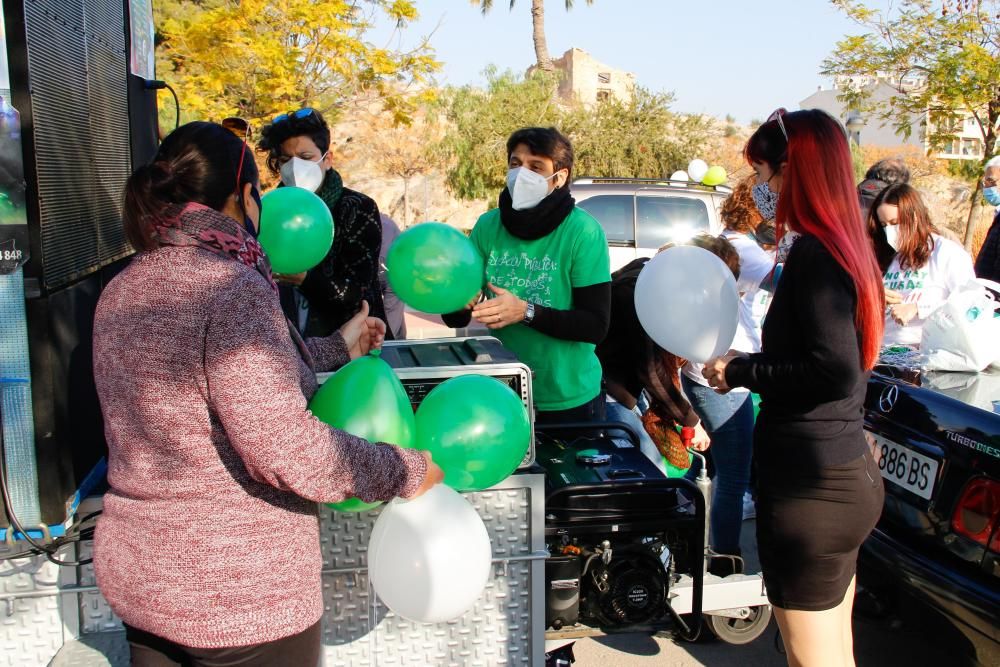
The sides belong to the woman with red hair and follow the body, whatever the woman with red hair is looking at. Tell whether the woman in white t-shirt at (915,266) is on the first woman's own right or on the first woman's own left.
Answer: on the first woman's own right

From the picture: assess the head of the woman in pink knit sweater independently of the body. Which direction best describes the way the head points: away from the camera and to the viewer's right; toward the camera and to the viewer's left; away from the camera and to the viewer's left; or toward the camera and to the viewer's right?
away from the camera and to the viewer's right

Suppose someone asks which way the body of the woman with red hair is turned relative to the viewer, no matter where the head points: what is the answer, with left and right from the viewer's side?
facing to the left of the viewer

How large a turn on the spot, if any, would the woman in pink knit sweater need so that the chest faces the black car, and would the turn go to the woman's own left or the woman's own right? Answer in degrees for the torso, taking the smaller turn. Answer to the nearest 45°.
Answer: approximately 45° to the woman's own right

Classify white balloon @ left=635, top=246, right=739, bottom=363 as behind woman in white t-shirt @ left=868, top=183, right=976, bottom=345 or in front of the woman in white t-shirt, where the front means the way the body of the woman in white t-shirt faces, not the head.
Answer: in front

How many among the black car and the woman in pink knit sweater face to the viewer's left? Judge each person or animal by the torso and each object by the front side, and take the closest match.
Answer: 0

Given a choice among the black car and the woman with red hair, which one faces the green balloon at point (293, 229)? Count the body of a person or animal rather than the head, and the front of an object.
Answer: the woman with red hair

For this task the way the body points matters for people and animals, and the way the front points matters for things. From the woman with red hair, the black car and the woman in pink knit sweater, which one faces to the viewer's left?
the woman with red hair

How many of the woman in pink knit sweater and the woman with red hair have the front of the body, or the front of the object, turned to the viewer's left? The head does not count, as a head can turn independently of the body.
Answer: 1

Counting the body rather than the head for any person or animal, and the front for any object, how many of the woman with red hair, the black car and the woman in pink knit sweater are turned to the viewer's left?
1

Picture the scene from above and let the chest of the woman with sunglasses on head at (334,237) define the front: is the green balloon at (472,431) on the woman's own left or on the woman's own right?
on the woman's own left

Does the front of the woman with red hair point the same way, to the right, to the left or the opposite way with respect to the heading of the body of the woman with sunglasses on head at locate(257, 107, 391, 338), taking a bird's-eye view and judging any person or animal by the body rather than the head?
to the right

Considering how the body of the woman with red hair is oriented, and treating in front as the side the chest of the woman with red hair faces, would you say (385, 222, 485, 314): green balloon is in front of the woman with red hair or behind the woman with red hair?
in front

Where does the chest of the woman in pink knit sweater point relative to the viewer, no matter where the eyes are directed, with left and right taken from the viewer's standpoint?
facing away from the viewer and to the right of the viewer

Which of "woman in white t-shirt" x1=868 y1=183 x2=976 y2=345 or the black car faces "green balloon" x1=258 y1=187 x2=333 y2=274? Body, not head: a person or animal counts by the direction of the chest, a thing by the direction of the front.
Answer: the woman in white t-shirt
